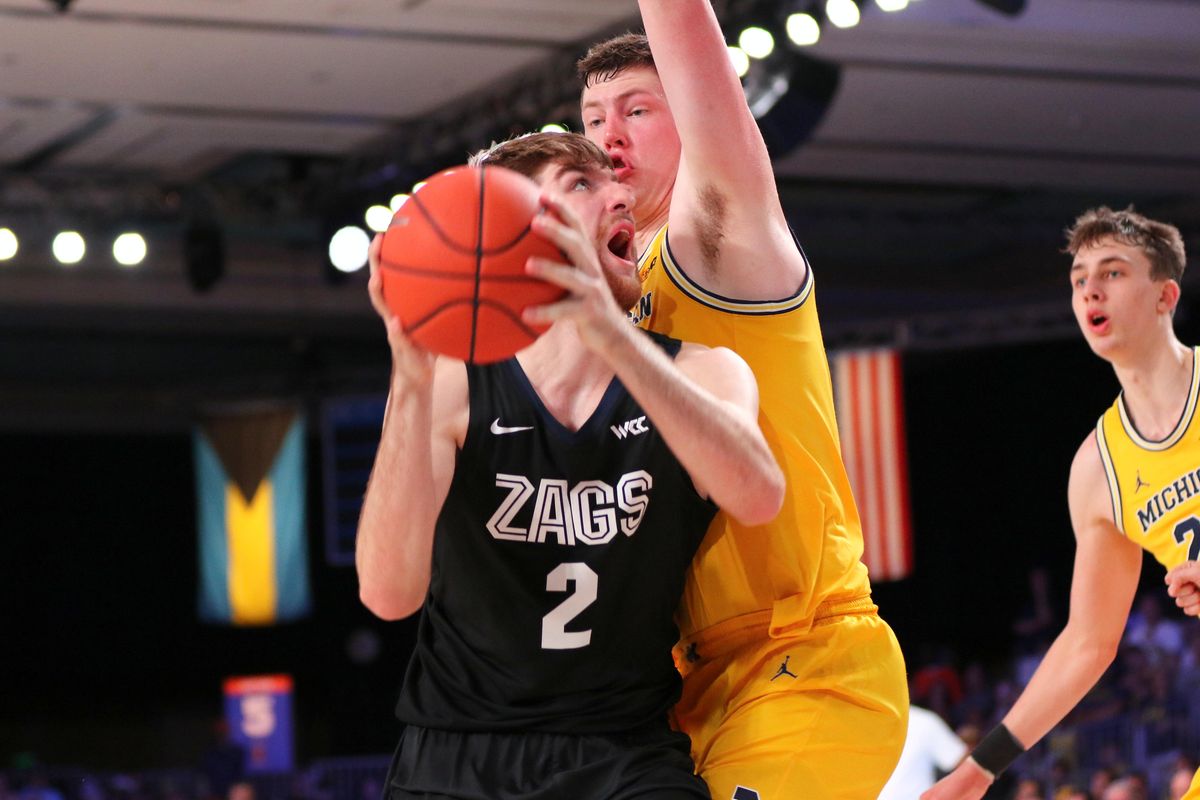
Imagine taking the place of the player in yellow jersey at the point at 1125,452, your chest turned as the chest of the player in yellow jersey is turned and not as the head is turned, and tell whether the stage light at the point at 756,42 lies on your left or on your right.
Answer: on your right

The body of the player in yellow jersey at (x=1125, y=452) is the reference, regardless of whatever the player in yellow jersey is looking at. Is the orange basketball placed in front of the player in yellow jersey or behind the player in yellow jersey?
in front

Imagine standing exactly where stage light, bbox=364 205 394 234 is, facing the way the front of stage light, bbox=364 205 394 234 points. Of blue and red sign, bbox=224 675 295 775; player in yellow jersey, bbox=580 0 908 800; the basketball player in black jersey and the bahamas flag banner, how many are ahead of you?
2

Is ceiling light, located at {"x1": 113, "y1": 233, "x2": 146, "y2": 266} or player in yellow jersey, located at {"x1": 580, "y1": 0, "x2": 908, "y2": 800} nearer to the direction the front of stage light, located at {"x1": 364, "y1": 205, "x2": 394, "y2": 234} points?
the player in yellow jersey

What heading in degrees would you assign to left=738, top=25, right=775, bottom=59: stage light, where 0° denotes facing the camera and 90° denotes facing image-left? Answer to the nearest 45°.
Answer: approximately 0°

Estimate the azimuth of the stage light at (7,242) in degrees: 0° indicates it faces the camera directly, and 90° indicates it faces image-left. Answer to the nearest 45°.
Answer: approximately 0°

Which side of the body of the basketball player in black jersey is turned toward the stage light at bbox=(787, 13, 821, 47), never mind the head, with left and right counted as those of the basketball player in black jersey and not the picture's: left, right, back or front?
back

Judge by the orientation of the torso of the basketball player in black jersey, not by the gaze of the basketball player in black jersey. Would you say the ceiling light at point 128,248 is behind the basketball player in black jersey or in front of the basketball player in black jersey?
behind

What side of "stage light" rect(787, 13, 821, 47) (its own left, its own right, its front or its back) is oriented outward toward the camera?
front

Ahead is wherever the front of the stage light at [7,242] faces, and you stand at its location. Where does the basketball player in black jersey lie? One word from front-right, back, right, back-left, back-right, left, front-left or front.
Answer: front

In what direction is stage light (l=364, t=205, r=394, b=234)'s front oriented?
toward the camera

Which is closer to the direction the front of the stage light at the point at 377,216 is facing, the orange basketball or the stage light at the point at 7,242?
the orange basketball
